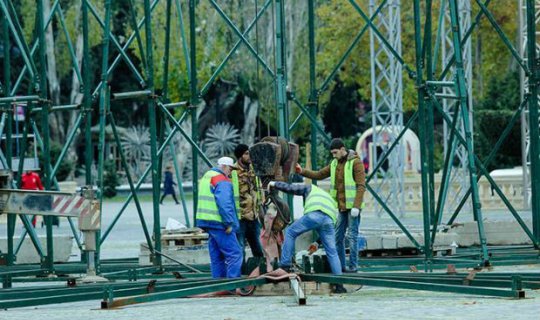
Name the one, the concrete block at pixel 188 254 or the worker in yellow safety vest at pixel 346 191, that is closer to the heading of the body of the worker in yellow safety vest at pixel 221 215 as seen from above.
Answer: the worker in yellow safety vest

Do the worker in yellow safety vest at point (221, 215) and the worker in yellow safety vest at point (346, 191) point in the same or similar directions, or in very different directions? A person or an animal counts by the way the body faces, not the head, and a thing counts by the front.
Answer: very different directions

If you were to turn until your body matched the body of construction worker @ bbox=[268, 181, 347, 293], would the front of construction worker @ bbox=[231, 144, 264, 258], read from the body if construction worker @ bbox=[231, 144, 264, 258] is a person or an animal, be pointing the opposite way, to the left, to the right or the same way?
the opposite way

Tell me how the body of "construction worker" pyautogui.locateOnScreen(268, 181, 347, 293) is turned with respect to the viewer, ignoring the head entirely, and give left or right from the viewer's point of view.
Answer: facing away from the viewer and to the left of the viewer
